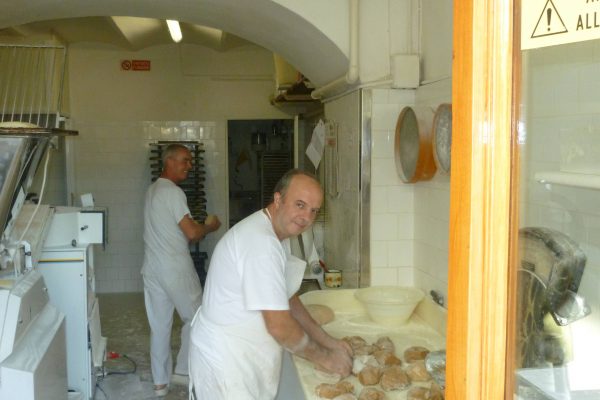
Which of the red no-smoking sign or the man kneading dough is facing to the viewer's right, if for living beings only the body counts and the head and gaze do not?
the man kneading dough

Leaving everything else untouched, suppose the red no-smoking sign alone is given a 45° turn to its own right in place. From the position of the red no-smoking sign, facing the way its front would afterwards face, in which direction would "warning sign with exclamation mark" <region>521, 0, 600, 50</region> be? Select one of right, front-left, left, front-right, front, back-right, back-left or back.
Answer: front-left

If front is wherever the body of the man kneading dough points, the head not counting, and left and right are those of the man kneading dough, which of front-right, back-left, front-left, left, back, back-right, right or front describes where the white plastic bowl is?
front-left

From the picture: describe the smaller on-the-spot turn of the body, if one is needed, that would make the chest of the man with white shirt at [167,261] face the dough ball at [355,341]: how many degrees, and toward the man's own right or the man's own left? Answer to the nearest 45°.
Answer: approximately 90° to the man's own right

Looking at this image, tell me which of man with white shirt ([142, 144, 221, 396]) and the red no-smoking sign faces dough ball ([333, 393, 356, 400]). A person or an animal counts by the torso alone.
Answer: the red no-smoking sign

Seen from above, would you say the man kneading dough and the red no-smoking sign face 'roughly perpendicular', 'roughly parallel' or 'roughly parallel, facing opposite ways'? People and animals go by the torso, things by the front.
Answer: roughly perpendicular

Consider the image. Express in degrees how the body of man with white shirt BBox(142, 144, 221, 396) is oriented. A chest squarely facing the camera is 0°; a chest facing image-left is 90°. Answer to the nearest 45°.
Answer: approximately 225°

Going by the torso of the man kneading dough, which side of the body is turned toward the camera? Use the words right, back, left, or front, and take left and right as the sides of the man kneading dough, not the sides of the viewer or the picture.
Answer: right

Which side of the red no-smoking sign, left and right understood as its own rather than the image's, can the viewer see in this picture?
front

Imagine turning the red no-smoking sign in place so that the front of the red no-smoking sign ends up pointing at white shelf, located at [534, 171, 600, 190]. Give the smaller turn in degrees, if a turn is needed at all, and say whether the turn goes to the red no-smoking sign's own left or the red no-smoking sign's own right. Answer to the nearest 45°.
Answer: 0° — it already faces it

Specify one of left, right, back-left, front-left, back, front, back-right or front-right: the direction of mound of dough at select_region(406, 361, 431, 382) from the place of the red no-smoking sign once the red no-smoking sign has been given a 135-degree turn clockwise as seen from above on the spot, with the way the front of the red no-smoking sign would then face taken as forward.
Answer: back-left

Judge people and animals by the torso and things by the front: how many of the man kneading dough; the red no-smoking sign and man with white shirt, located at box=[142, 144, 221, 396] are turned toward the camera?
1

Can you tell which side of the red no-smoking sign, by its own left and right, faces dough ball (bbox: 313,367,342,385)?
front

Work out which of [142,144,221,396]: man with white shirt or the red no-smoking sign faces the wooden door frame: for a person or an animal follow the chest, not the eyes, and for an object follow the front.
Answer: the red no-smoking sign

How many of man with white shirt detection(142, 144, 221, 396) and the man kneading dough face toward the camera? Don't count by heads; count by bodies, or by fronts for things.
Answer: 0
